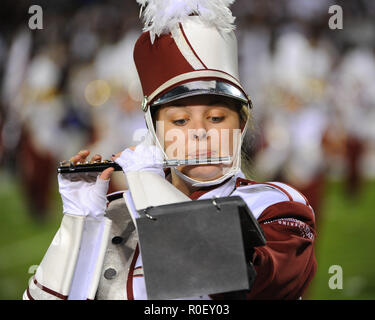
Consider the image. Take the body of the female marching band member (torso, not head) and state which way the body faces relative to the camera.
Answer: toward the camera
